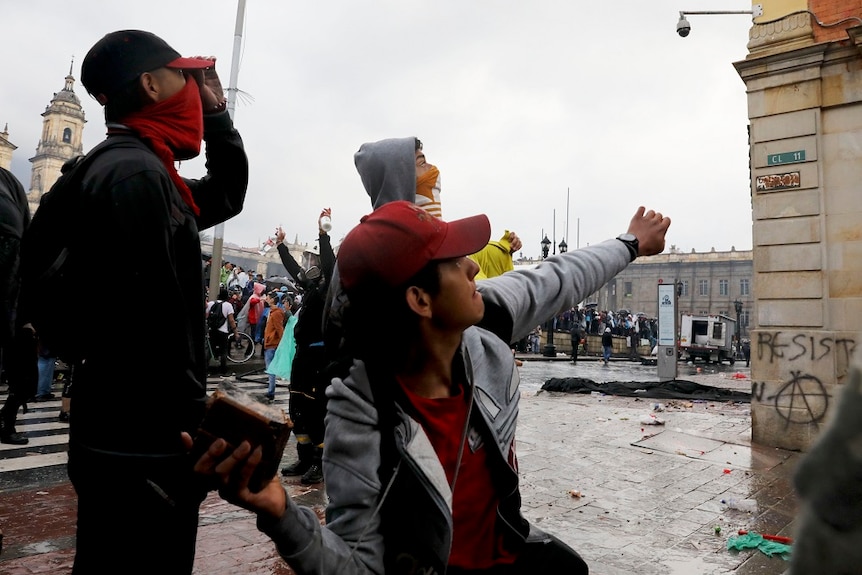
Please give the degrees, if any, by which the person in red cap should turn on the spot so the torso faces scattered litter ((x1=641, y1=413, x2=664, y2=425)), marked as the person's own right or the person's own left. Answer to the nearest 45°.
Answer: approximately 90° to the person's own left

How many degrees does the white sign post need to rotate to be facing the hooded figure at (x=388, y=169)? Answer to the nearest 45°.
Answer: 0° — it already faces them

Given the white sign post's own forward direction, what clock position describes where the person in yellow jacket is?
The person in yellow jacket is roughly at 12 o'clock from the white sign post.

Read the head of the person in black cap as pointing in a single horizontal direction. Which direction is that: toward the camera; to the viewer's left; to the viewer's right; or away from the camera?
to the viewer's right

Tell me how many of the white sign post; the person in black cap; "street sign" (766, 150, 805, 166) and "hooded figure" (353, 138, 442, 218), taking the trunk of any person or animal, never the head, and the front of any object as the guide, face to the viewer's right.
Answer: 2

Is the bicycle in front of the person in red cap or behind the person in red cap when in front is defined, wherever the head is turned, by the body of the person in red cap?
behind

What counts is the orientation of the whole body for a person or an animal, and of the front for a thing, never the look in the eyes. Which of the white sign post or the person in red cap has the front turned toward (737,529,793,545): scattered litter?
the white sign post

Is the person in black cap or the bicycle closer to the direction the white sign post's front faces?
the person in black cap

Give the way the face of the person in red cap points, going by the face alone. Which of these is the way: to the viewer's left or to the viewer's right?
to the viewer's right

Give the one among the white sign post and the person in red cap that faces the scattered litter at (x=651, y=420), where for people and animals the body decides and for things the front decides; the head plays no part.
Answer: the white sign post
